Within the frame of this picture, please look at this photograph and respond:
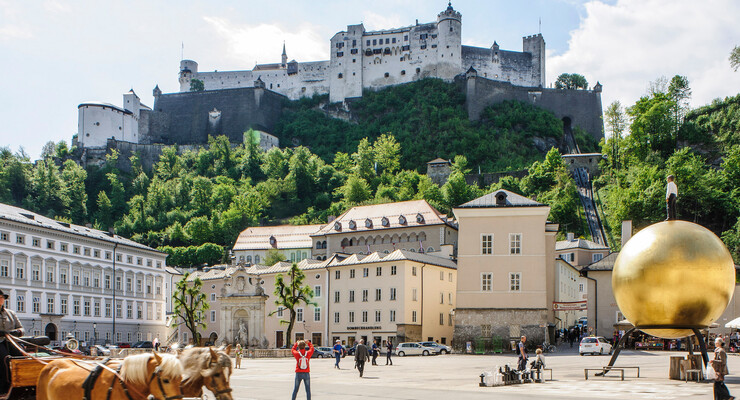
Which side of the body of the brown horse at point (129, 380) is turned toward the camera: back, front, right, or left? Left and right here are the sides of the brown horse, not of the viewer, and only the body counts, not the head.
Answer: right

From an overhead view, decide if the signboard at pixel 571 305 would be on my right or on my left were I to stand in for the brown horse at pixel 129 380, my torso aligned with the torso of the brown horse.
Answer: on my left

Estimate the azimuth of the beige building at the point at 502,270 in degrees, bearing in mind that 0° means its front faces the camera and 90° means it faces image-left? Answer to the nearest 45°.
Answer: approximately 0°

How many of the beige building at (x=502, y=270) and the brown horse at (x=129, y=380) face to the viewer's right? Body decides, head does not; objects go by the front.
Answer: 1

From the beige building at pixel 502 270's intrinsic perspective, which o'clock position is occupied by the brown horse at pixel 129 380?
The brown horse is roughly at 12 o'clock from the beige building.
